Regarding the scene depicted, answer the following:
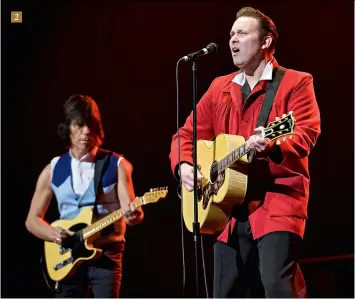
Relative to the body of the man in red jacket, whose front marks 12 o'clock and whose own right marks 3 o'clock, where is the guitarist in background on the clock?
The guitarist in background is roughly at 3 o'clock from the man in red jacket.

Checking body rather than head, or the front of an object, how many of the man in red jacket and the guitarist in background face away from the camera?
0

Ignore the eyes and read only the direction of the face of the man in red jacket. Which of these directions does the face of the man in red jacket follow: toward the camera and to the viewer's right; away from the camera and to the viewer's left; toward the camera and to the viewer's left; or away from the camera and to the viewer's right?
toward the camera and to the viewer's left

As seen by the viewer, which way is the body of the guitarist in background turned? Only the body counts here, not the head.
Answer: toward the camera

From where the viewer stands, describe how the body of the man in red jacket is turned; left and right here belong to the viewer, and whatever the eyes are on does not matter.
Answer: facing the viewer and to the left of the viewer

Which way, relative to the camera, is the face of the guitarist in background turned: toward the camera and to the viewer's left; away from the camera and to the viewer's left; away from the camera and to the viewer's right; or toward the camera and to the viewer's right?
toward the camera and to the viewer's right

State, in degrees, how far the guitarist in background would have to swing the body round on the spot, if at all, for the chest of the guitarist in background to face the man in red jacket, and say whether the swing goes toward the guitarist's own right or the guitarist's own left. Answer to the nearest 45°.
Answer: approximately 45° to the guitarist's own left
